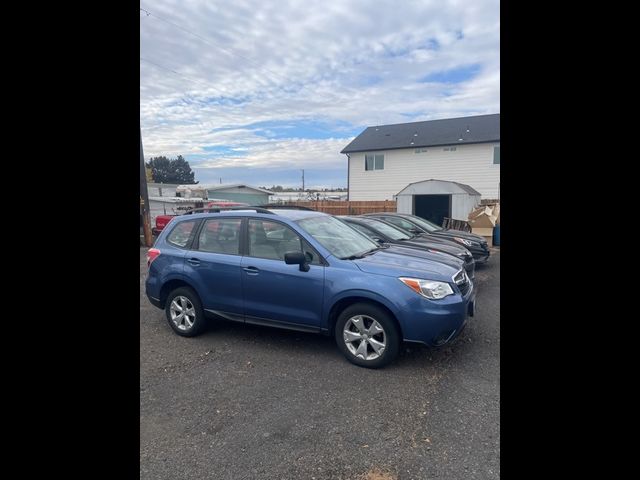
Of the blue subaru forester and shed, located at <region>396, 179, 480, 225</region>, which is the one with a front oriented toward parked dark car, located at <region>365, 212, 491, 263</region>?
the shed

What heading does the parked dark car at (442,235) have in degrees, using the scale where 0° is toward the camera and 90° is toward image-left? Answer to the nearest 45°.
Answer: approximately 315°

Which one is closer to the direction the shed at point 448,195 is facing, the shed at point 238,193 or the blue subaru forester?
the blue subaru forester

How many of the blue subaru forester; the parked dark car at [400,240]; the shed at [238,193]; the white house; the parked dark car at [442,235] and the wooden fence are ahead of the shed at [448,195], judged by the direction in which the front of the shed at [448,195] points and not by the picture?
3

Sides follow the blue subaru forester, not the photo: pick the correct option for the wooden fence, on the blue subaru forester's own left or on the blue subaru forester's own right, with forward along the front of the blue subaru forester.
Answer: on the blue subaru forester's own left

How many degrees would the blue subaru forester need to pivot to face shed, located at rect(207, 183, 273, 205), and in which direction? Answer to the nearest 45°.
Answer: approximately 135° to its left

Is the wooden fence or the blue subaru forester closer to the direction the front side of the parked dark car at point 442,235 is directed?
the blue subaru forester

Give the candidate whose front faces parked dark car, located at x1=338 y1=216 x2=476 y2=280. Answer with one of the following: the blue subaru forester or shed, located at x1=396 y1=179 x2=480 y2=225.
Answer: the shed

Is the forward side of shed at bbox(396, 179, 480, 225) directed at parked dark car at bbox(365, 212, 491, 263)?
yes

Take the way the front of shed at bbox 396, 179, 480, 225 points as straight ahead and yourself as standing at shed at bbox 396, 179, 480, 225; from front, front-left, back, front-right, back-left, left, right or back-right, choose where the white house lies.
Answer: back

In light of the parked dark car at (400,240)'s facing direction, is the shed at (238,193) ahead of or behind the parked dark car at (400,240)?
behind
